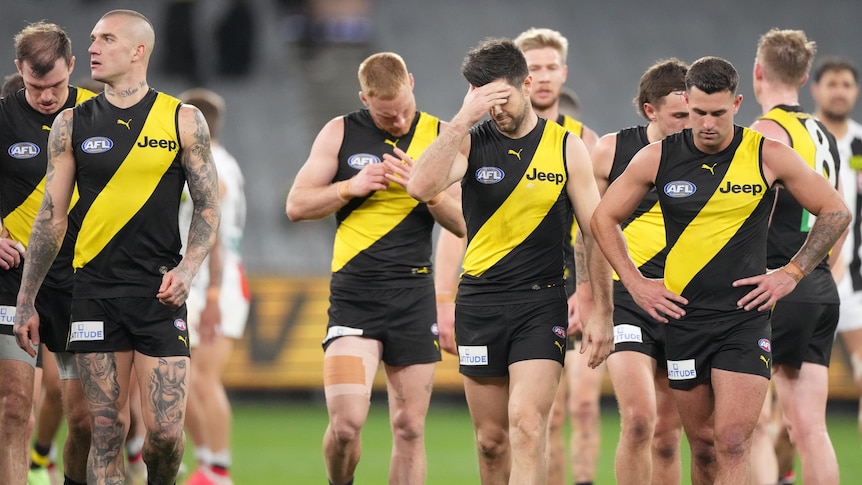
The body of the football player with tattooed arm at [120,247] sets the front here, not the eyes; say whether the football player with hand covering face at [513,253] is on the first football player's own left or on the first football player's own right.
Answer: on the first football player's own left

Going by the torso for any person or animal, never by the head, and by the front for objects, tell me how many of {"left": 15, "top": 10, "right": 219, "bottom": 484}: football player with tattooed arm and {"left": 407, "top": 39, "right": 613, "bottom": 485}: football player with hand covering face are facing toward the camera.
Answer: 2

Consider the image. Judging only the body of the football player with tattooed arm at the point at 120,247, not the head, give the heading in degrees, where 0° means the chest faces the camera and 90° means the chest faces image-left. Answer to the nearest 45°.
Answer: approximately 0°

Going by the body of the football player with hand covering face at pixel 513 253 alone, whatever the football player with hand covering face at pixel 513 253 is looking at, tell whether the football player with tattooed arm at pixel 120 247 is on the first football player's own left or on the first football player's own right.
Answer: on the first football player's own right
